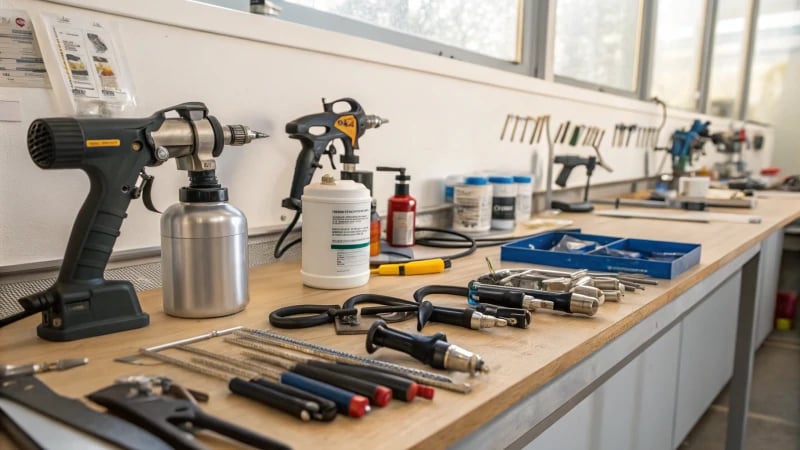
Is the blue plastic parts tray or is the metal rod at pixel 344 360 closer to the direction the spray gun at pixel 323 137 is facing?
the blue plastic parts tray

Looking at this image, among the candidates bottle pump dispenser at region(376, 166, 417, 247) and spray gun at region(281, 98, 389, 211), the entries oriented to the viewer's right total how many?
1

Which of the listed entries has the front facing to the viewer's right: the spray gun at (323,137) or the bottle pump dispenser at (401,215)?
the spray gun

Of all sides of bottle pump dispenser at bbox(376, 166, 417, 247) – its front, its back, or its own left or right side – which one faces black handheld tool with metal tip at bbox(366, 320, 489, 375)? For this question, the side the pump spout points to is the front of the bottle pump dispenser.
left

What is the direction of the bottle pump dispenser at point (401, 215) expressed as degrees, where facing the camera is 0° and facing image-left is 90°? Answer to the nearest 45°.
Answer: approximately 90°

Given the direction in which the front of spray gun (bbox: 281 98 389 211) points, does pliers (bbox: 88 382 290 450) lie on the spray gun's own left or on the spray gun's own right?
on the spray gun's own right

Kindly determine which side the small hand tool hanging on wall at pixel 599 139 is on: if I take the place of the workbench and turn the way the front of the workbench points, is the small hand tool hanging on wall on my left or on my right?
on my left

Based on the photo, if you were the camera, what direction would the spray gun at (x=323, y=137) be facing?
facing to the right of the viewer

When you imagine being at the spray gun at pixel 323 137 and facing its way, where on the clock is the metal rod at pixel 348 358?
The metal rod is roughly at 3 o'clock from the spray gun.
